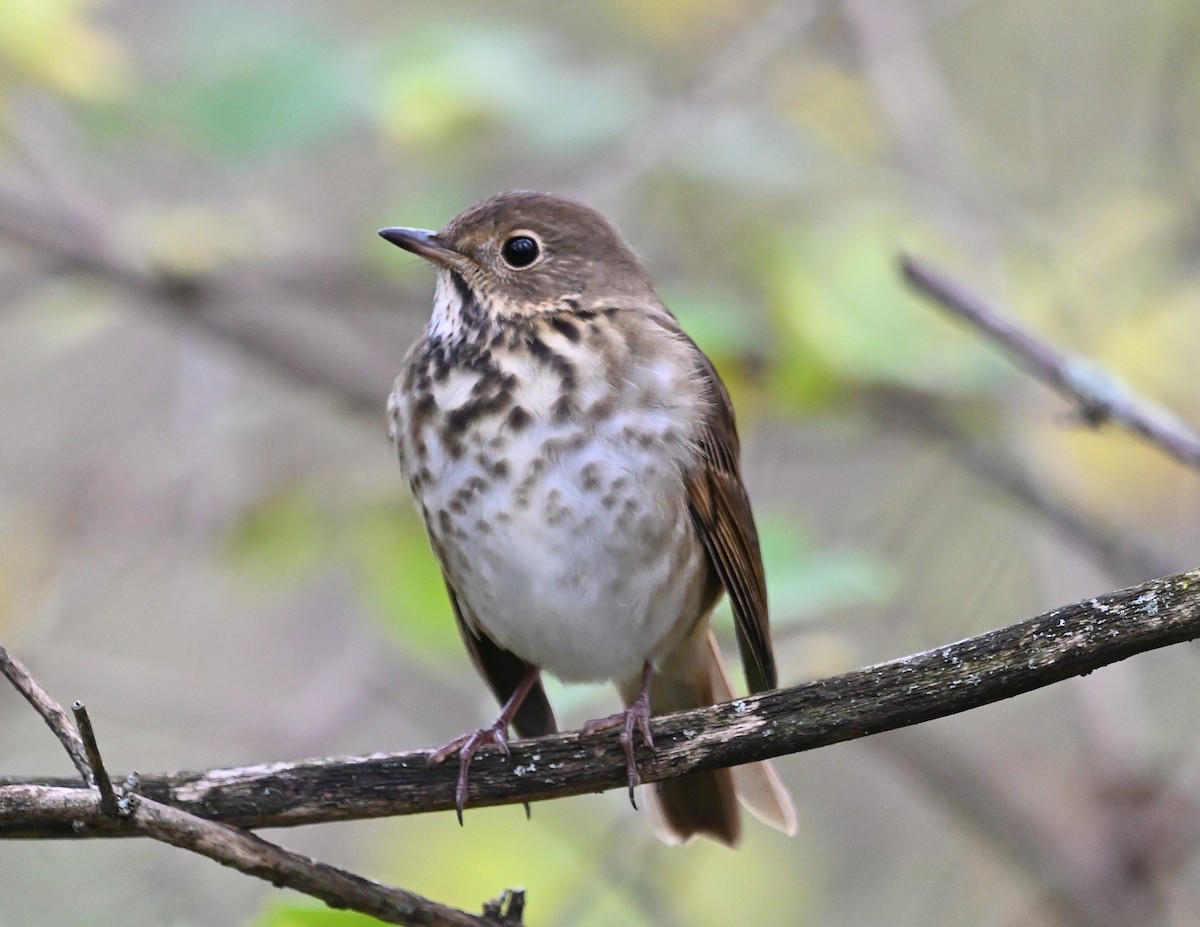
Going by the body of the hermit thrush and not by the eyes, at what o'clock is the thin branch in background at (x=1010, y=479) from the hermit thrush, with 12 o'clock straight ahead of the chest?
The thin branch in background is roughly at 6 o'clock from the hermit thrush.

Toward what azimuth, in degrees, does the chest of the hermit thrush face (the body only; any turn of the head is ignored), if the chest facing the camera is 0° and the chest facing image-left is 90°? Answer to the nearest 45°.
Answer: approximately 45°
